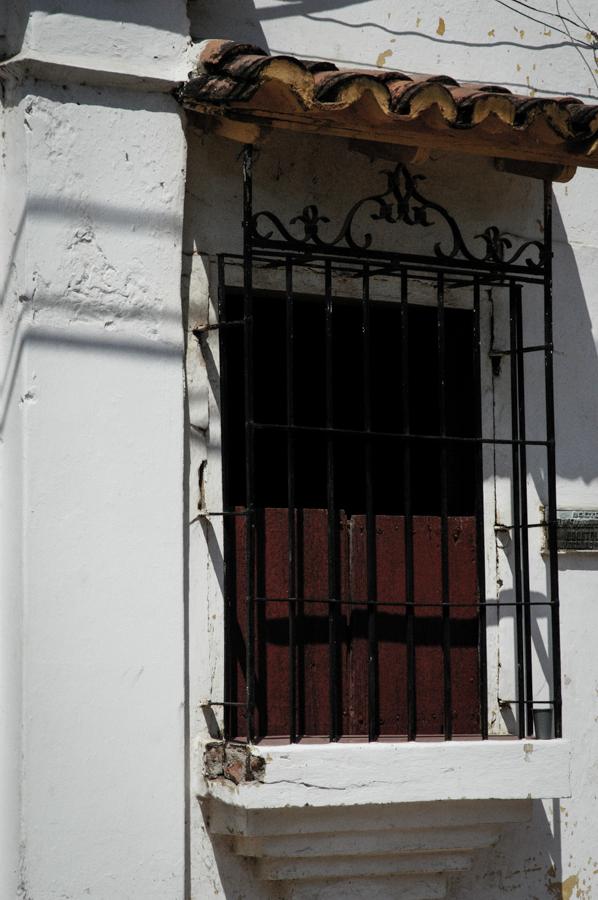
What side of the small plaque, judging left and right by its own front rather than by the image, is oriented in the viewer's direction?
front

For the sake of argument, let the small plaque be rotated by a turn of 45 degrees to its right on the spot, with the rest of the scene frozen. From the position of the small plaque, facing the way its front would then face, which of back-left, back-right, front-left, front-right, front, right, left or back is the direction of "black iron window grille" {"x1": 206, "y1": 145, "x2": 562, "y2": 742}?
front

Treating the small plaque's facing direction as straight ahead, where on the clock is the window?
The window is roughly at 2 o'clock from the small plaque.
